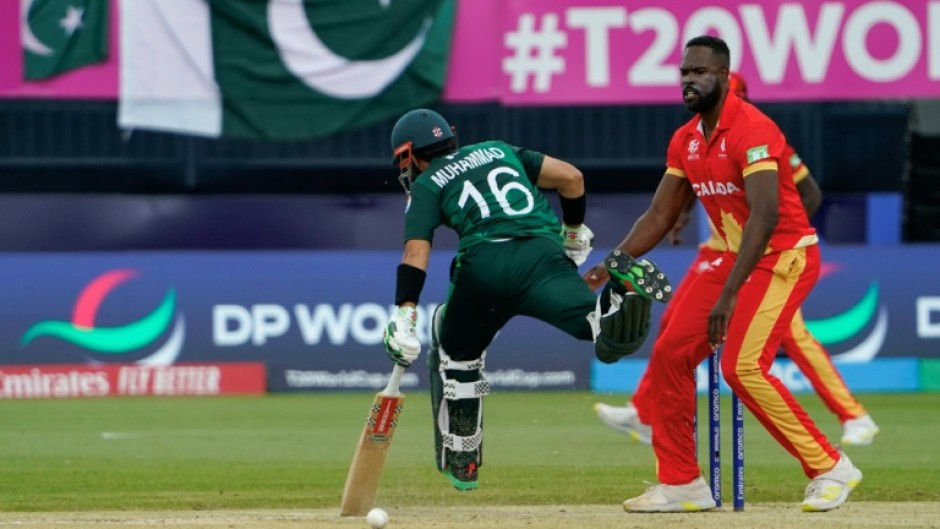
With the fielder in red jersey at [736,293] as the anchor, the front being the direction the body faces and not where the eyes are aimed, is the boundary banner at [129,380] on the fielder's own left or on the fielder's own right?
on the fielder's own right

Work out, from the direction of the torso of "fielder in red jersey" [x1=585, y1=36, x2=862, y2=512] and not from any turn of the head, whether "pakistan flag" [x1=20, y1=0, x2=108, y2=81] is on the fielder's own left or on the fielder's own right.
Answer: on the fielder's own right

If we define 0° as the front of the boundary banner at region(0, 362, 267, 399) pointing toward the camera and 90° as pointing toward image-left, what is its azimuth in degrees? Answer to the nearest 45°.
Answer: approximately 0°

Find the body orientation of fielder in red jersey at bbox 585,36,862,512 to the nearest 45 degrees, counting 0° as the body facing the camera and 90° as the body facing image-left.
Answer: approximately 45°

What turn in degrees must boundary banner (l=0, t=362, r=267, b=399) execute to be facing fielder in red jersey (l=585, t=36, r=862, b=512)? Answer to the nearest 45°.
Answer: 0° — it already faces them

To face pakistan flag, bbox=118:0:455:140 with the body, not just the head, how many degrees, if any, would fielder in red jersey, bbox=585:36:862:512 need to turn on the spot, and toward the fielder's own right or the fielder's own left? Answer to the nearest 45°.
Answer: approximately 90° to the fielder's own right
